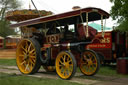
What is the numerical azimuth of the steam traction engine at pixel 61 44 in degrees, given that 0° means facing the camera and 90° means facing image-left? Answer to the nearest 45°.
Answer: approximately 315°
